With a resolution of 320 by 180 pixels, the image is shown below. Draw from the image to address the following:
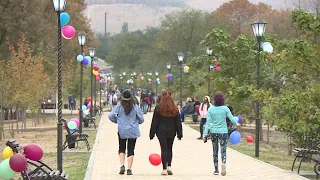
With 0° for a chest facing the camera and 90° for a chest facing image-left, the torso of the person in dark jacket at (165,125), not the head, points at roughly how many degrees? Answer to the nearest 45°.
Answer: approximately 180°

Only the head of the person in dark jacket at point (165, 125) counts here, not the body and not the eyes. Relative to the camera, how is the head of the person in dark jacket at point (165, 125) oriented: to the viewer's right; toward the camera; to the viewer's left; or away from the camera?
away from the camera

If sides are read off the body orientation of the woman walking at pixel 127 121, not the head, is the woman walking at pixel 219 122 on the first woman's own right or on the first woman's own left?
on the first woman's own right

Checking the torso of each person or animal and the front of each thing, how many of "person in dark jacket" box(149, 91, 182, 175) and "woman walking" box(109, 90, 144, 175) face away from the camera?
2

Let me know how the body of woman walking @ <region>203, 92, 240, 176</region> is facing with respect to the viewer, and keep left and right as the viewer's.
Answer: facing away from the viewer

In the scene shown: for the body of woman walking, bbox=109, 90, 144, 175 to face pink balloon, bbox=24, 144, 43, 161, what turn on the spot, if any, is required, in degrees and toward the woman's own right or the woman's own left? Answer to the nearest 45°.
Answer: approximately 135° to the woman's own left

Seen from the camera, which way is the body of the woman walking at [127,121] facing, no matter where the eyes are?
away from the camera

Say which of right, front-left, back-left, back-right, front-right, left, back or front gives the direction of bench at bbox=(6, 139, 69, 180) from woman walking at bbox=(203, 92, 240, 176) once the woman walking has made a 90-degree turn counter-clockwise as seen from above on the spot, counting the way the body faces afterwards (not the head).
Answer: front-left

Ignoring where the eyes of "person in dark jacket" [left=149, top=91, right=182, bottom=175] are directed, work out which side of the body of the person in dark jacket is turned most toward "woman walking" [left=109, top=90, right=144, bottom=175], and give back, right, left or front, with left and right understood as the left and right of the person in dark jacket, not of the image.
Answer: left

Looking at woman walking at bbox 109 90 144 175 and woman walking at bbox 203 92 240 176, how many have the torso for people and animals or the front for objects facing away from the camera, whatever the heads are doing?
2

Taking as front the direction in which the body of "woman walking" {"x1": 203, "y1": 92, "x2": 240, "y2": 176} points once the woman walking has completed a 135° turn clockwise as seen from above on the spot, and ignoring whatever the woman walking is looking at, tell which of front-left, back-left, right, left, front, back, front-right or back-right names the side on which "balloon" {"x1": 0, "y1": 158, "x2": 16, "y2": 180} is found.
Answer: right
